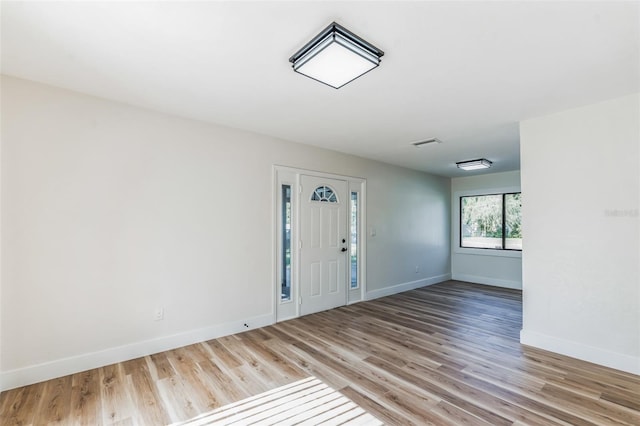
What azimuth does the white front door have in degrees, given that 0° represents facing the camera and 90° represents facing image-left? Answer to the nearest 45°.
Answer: approximately 315°

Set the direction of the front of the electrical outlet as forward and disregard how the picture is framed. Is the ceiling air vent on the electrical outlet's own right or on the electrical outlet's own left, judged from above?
on the electrical outlet's own left

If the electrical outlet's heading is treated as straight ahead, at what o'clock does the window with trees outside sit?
The window with trees outside is roughly at 9 o'clock from the electrical outlet.

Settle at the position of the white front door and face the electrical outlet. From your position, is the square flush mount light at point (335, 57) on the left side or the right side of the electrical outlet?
left

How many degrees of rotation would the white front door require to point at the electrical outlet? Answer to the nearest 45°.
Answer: approximately 90° to its right

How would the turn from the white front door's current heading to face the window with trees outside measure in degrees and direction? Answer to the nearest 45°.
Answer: approximately 90° to its left

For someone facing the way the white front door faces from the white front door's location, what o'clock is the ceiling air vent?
The ceiling air vent is roughly at 11 o'clock from the white front door.

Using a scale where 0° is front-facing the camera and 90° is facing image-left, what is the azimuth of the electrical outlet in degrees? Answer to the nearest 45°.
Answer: approximately 0°
